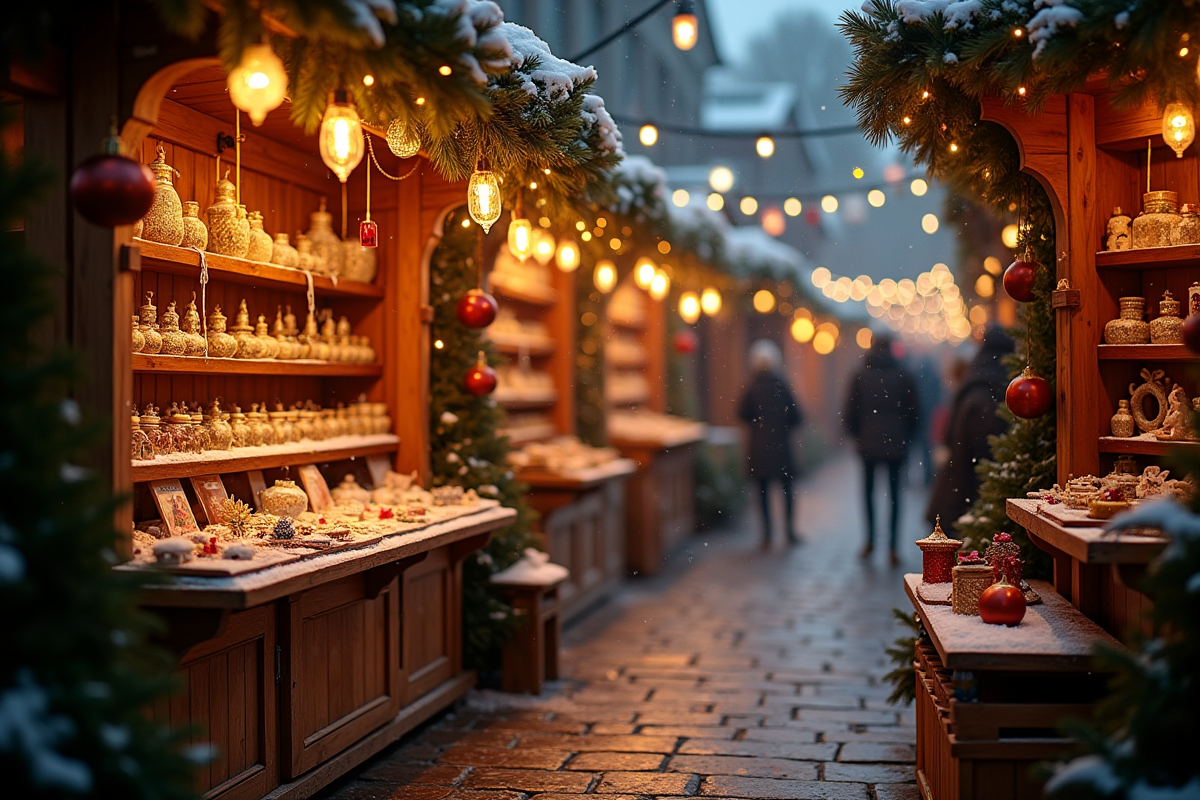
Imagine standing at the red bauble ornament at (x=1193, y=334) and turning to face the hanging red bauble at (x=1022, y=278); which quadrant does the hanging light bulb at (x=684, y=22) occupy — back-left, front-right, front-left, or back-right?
front-left

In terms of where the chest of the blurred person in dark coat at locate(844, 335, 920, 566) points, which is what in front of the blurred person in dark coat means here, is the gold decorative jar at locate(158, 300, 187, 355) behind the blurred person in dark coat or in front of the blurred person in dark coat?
behind

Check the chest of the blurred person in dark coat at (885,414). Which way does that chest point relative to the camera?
away from the camera

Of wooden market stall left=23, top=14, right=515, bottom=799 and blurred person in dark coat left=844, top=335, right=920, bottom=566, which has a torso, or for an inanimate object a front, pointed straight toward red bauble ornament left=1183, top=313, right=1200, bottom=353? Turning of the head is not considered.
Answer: the wooden market stall

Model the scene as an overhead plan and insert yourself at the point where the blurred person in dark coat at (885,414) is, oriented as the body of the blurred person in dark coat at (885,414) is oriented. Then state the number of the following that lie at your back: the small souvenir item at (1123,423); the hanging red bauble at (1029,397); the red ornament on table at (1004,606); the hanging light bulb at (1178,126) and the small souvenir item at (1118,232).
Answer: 5

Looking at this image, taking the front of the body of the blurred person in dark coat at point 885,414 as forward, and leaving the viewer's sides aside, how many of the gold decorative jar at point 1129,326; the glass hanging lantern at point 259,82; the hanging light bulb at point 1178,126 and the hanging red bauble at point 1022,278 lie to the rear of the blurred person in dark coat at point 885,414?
4

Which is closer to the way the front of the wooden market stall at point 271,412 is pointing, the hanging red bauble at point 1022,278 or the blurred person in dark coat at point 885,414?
the hanging red bauble

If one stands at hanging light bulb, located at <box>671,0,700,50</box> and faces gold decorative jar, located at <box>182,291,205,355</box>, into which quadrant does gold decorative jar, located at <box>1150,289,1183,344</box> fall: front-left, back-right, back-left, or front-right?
front-left

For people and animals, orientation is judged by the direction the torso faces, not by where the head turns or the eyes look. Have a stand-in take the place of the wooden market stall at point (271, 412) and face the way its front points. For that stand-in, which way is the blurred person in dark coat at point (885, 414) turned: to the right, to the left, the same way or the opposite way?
to the left

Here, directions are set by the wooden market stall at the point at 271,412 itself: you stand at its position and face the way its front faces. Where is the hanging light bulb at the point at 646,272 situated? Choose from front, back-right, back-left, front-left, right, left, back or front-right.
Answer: left

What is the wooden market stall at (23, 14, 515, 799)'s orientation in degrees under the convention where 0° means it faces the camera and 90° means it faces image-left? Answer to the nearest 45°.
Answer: approximately 315°
